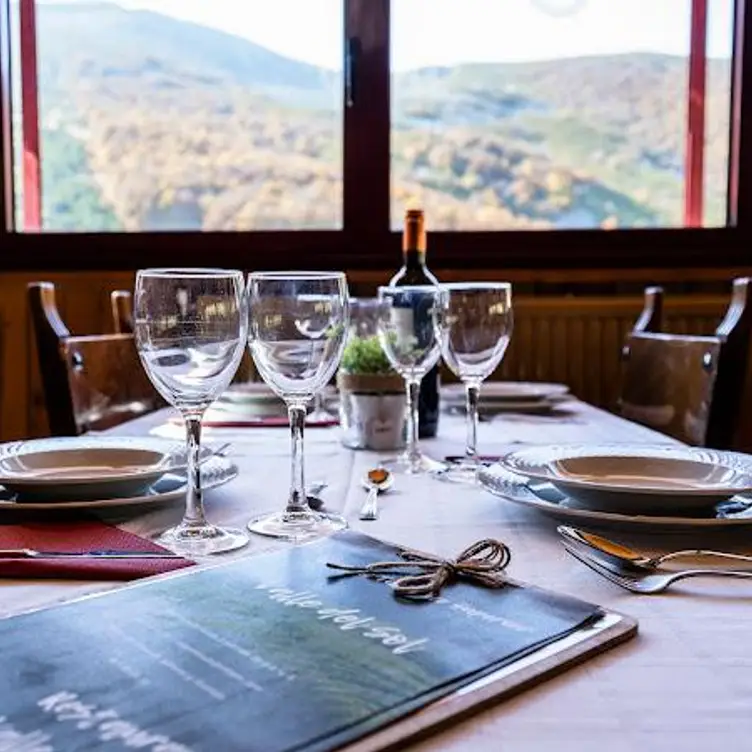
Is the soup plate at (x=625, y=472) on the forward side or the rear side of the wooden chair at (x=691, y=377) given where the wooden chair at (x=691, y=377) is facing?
on the forward side

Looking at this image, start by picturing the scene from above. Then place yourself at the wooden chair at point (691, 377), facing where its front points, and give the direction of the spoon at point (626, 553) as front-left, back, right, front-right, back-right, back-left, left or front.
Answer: front-left

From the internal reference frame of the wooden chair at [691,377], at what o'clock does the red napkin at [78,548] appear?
The red napkin is roughly at 11 o'clock from the wooden chair.

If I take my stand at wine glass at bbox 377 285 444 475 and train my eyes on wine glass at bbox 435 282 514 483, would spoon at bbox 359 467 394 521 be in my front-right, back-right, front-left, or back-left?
back-right

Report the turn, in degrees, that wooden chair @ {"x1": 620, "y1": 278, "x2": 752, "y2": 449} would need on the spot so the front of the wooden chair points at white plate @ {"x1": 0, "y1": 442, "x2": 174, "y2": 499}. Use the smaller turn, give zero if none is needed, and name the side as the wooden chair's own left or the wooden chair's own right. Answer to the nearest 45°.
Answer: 0° — it already faces it

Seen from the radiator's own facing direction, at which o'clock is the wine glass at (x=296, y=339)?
The wine glass is roughly at 12 o'clock from the radiator.

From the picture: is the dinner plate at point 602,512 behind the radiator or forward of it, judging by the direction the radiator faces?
forward

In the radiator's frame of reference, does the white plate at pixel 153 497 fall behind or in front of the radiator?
in front

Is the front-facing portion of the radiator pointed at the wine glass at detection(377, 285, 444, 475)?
yes

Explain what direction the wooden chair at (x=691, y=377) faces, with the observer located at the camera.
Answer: facing the viewer and to the left of the viewer

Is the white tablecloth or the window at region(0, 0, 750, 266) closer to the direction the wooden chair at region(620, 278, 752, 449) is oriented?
the white tablecloth

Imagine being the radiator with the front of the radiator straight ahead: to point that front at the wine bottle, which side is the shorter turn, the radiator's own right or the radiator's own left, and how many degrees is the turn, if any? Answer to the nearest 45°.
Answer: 0° — it already faces it

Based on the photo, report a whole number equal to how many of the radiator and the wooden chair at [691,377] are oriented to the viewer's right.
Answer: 0
